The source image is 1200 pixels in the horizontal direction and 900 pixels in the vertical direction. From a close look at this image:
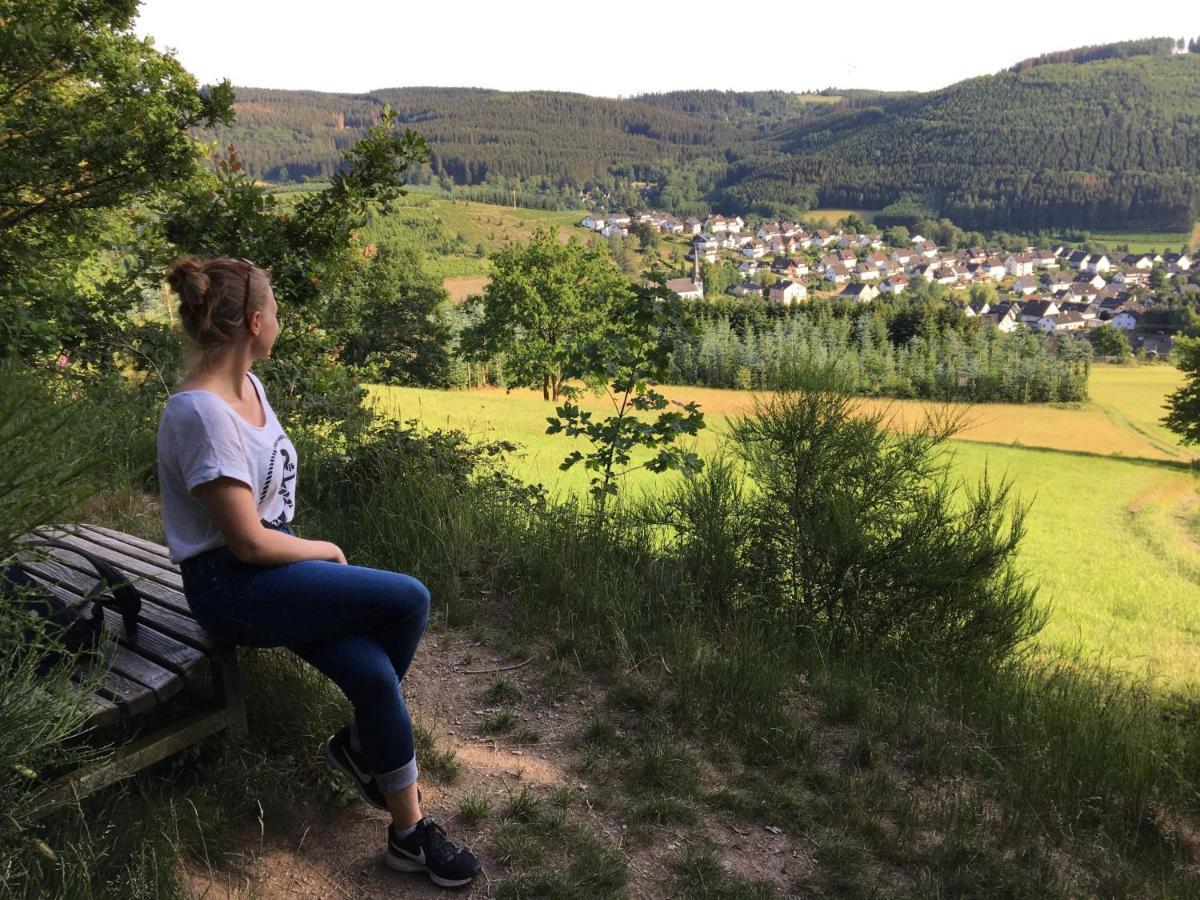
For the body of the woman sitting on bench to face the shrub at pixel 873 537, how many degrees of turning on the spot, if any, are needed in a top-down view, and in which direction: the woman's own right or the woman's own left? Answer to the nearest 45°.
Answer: approximately 45° to the woman's own left

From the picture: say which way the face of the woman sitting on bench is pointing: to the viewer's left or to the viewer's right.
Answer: to the viewer's right

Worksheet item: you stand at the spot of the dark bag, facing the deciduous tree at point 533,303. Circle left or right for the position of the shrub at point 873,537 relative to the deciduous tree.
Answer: right

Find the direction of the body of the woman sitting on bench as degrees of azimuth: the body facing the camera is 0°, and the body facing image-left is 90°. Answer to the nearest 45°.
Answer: approximately 270°

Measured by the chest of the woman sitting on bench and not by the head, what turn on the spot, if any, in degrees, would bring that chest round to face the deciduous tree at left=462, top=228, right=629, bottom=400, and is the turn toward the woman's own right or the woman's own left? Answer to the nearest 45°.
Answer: approximately 90° to the woman's own left
